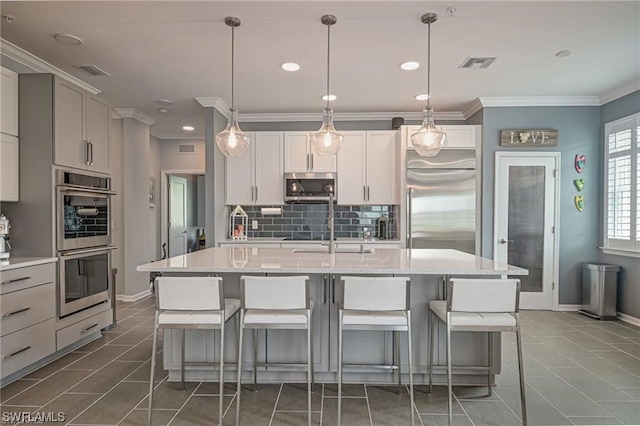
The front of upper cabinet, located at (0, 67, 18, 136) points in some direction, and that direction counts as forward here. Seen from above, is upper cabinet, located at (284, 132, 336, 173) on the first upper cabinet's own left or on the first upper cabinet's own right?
on the first upper cabinet's own left

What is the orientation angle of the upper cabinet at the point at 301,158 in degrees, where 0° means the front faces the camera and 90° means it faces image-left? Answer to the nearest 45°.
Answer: approximately 0°

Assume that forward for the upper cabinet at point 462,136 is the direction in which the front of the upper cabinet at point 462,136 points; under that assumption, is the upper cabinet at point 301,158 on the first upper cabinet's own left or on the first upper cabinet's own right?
on the first upper cabinet's own right

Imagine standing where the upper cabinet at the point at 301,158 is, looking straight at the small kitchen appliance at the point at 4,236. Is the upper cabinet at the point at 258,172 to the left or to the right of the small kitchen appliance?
right

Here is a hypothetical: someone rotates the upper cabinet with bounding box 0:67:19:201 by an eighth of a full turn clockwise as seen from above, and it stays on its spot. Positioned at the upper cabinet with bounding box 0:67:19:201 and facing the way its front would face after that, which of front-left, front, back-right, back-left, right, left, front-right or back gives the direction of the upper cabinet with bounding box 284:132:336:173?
left

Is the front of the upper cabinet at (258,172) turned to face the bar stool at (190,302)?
yes

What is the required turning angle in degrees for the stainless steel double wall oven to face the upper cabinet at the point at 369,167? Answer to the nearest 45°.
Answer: approximately 45° to its left

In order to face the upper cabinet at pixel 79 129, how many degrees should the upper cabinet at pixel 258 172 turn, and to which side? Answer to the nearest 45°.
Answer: approximately 45° to its right

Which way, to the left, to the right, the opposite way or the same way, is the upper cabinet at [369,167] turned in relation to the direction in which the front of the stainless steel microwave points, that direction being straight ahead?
the same way

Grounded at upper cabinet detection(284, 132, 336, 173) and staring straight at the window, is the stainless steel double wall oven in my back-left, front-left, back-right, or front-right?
back-right

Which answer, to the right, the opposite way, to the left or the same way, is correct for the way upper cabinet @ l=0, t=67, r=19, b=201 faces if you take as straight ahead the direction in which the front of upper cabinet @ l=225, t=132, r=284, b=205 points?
to the left

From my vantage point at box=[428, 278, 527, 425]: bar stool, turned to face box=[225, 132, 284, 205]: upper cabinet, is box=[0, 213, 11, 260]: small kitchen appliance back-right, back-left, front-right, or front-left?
front-left

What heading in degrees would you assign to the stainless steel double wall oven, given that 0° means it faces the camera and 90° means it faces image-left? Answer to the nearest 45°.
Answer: approximately 315°

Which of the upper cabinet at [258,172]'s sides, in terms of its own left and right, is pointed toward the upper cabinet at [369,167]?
left

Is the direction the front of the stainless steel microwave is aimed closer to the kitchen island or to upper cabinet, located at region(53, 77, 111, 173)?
the kitchen island

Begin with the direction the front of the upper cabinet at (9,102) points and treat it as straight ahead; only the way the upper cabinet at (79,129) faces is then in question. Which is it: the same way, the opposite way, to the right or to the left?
the same way

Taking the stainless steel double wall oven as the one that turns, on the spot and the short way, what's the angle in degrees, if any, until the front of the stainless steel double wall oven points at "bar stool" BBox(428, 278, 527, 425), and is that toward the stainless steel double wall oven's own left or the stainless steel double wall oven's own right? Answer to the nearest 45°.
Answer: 0° — it already faces it

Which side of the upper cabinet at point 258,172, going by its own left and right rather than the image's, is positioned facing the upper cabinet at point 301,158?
left

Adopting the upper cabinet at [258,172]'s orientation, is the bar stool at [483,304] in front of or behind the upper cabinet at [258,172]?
in front

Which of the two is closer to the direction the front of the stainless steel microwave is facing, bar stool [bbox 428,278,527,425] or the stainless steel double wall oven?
the bar stool

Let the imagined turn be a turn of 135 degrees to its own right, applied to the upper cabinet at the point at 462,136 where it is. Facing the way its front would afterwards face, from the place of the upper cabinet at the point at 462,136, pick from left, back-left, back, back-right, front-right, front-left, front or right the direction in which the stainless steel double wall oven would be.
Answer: left

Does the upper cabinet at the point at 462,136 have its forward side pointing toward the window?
no

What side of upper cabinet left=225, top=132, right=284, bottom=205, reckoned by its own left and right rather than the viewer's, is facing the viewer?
front
